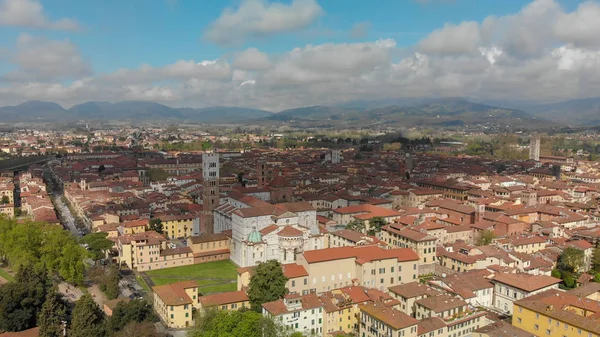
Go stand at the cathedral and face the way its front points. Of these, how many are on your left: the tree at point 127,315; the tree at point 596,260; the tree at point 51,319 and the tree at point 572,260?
2

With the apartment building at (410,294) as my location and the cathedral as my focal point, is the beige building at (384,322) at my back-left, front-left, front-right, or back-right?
back-left

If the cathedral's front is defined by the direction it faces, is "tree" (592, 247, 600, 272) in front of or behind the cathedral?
behind

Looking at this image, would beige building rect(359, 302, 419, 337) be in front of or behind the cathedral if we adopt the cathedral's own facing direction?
behind

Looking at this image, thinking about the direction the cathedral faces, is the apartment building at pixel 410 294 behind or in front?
behind

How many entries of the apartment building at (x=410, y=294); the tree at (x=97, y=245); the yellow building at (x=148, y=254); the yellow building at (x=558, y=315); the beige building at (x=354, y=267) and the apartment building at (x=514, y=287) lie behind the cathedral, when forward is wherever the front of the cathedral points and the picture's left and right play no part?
4

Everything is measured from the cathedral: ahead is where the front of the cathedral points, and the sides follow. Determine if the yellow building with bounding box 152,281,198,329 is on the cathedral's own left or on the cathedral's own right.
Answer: on the cathedral's own left

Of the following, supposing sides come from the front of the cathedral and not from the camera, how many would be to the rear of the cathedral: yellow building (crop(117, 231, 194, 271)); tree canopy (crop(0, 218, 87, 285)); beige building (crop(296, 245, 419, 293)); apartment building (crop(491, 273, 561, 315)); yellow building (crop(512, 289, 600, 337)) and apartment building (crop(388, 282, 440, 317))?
4

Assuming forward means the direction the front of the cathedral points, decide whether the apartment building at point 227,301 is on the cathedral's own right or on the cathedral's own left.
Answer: on the cathedral's own left
